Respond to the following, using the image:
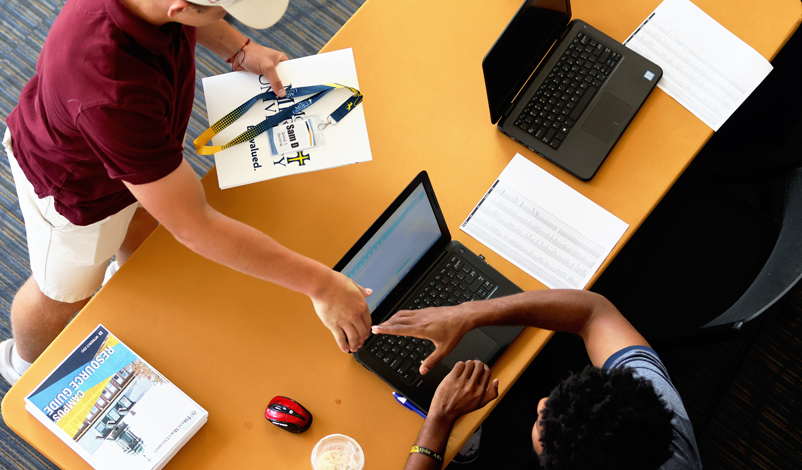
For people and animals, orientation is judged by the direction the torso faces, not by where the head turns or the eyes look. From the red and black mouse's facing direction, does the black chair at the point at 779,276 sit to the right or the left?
on its right

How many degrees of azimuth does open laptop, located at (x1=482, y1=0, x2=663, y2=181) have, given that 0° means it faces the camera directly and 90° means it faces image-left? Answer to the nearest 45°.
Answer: approximately 315°

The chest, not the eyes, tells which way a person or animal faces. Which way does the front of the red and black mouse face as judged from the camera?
facing away from the viewer and to the left of the viewer

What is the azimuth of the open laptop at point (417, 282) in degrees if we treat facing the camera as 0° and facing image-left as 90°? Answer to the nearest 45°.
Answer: approximately 315°

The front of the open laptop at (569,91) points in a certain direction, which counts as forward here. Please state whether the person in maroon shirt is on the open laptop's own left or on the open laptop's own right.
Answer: on the open laptop's own right

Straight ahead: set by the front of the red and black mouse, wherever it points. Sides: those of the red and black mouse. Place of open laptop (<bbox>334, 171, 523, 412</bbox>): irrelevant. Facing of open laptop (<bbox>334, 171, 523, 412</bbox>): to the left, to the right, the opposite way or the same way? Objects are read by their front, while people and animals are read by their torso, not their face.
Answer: the opposite way

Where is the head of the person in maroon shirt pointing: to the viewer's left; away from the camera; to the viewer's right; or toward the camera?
to the viewer's right
